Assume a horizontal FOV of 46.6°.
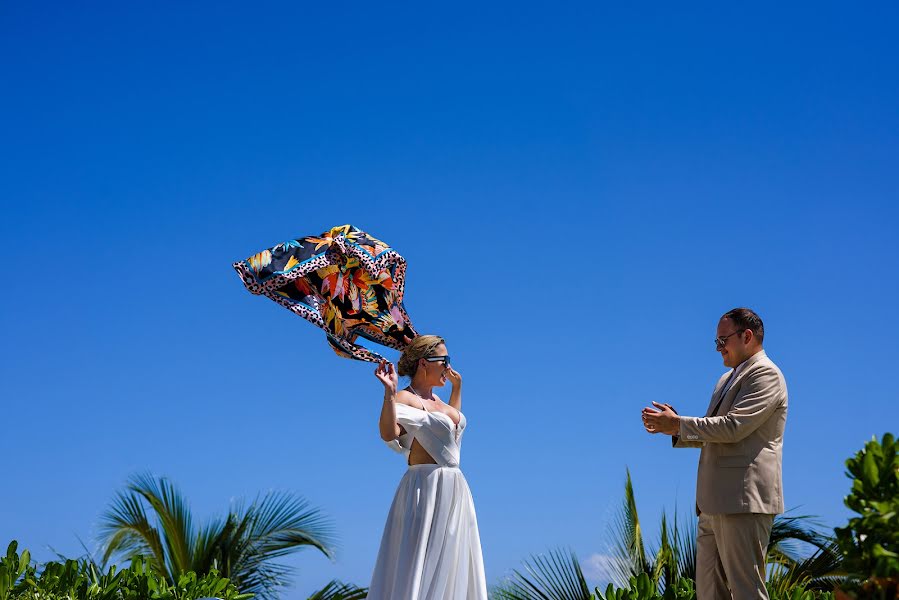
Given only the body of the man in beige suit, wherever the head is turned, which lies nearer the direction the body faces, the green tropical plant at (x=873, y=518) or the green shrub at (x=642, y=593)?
the green shrub

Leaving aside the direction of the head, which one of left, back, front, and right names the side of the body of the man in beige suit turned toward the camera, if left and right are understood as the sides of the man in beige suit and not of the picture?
left

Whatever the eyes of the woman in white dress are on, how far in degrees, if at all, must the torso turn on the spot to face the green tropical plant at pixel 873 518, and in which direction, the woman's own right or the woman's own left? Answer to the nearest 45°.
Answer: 0° — they already face it

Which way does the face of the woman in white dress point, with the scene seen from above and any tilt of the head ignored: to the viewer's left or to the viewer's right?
to the viewer's right

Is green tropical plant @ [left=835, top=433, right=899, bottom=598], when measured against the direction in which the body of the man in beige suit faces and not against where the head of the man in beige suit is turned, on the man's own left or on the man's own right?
on the man's own left

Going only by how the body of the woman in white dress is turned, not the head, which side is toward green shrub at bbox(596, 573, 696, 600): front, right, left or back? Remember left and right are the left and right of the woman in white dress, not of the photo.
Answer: left

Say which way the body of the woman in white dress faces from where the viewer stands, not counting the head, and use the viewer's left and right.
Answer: facing the viewer and to the right of the viewer

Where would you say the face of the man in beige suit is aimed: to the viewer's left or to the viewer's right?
to the viewer's left
